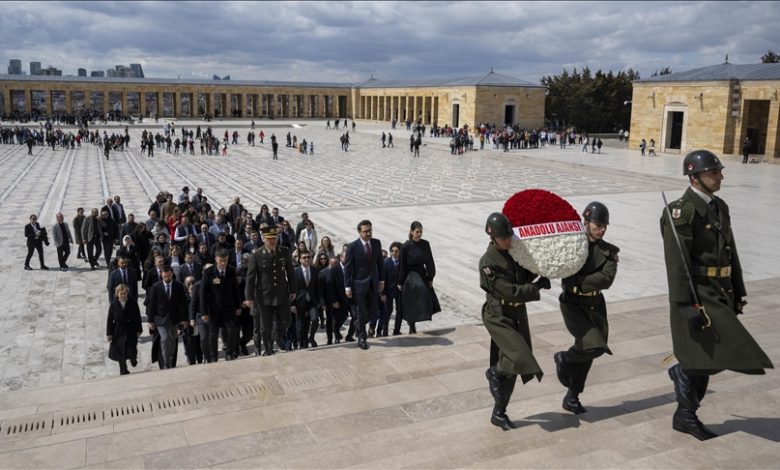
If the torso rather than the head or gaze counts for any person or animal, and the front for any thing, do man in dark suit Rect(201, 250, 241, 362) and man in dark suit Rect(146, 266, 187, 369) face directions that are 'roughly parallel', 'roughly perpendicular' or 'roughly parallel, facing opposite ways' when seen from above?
roughly parallel

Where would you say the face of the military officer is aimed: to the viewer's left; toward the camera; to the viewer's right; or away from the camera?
toward the camera

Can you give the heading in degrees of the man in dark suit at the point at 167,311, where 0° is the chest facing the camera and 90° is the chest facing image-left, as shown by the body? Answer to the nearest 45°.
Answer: approximately 0°

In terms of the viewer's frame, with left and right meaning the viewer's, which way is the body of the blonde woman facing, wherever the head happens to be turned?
facing the viewer

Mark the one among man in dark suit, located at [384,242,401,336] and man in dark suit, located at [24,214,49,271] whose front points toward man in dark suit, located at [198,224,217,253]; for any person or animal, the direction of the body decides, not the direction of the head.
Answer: man in dark suit, located at [24,214,49,271]

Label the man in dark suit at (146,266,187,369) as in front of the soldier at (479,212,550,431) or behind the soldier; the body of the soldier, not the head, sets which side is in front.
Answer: behind

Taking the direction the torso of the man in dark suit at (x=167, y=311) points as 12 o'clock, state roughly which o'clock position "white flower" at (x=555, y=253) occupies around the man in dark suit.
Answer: The white flower is roughly at 11 o'clock from the man in dark suit.

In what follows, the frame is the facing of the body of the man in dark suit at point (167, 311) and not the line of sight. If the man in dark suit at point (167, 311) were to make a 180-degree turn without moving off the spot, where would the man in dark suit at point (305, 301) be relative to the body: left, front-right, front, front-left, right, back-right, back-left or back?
right

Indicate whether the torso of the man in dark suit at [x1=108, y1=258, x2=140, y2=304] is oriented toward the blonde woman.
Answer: yes

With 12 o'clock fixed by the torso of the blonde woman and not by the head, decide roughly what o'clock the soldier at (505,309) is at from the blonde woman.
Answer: The soldier is roughly at 11 o'clock from the blonde woman.

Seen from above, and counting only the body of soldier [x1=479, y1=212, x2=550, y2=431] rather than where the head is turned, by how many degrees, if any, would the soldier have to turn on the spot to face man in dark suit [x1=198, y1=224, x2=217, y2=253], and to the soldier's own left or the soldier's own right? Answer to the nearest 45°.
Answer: approximately 180°

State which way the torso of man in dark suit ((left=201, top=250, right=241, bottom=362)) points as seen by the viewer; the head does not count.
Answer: toward the camera

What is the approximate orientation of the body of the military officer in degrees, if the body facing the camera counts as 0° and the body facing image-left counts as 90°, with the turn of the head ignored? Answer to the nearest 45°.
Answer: approximately 0°

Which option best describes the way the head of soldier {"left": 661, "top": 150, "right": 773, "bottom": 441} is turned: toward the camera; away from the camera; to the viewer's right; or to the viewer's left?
to the viewer's right

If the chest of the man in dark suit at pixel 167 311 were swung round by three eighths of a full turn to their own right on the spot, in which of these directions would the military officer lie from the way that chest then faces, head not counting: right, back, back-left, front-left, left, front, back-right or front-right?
back

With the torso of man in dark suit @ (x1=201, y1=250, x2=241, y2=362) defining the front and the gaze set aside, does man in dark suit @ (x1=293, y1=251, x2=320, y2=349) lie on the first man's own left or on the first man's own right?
on the first man's own left
